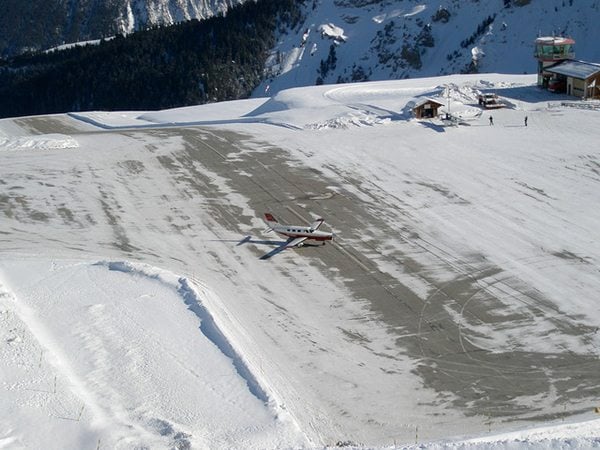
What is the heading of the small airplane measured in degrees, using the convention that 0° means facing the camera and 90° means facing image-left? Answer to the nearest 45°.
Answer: approximately 315°
